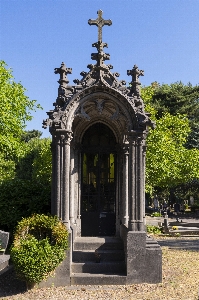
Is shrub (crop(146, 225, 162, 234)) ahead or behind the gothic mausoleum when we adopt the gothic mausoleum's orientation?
behind

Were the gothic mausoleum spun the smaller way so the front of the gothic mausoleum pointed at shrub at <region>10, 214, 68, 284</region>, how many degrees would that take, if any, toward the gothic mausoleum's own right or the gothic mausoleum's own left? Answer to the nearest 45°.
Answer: approximately 45° to the gothic mausoleum's own right

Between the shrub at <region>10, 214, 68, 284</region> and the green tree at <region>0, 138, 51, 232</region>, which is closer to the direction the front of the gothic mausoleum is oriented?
the shrub

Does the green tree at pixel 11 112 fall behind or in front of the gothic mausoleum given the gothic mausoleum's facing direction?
behind

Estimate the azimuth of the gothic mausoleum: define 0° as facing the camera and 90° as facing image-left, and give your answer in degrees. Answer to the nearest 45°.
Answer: approximately 0°

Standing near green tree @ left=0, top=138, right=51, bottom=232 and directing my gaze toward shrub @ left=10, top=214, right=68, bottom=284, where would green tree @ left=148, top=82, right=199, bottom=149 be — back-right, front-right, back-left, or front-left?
back-left
